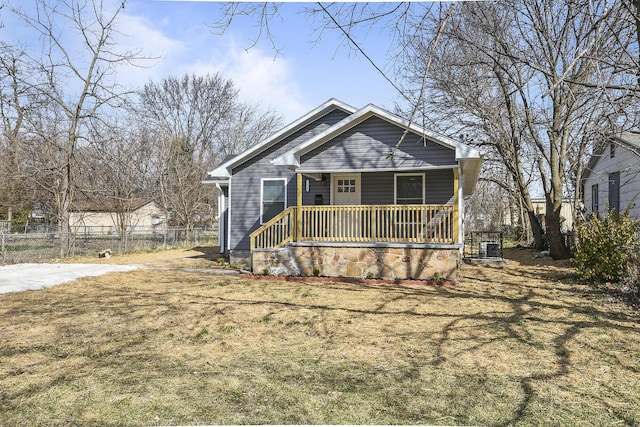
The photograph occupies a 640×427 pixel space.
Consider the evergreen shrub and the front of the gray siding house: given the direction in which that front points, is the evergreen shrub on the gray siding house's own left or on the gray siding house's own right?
on the gray siding house's own left

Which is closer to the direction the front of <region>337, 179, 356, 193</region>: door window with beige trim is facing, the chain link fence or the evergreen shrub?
the evergreen shrub

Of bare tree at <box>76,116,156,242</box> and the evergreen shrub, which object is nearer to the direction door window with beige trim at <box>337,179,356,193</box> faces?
the evergreen shrub

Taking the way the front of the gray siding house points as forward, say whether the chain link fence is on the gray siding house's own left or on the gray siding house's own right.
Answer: on the gray siding house's own right

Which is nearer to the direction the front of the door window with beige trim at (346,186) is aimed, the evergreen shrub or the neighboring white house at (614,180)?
the evergreen shrub

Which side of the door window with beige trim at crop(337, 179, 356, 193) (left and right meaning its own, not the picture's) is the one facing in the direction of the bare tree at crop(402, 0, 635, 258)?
left

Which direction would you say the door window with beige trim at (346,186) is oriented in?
toward the camera

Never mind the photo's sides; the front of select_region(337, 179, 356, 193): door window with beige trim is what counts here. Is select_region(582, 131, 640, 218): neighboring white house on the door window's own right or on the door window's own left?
on the door window's own left

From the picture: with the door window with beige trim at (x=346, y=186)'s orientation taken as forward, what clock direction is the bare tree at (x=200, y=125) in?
The bare tree is roughly at 5 o'clock from the door window with beige trim.

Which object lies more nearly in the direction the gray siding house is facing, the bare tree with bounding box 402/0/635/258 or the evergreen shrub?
the evergreen shrub

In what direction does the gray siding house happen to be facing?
toward the camera

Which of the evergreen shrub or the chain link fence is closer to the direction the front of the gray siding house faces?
the evergreen shrub

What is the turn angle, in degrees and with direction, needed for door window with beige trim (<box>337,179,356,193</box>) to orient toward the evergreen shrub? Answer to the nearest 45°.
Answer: approximately 45° to its left
